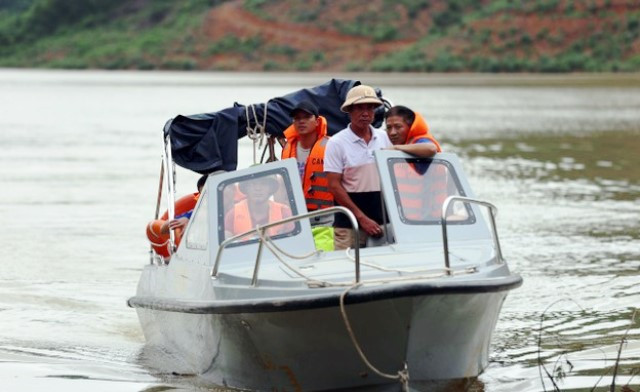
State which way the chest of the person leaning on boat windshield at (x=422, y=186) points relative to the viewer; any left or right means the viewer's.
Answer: facing the viewer and to the left of the viewer

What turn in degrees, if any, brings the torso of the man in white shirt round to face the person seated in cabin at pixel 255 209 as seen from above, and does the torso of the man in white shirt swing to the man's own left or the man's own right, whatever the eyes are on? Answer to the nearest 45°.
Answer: approximately 90° to the man's own right

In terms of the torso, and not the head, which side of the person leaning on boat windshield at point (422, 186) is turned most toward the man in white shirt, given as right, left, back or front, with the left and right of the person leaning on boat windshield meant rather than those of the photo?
right

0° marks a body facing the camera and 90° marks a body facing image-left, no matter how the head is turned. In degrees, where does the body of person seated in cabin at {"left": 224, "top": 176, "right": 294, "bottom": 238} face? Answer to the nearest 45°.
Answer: approximately 0°

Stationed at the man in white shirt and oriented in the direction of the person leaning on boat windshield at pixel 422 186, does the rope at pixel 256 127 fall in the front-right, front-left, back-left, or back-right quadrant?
back-left

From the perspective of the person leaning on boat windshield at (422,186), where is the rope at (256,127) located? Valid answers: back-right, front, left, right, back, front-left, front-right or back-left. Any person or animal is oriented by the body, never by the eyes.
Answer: right

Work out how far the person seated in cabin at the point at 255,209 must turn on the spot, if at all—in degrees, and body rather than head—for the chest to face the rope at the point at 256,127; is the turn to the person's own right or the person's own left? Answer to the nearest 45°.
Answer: approximately 180°

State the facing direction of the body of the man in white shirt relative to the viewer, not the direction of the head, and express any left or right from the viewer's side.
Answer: facing the viewer and to the right of the viewer

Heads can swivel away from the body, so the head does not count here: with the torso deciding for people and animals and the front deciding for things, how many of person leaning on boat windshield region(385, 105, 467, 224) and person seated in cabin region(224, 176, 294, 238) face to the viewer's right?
0
